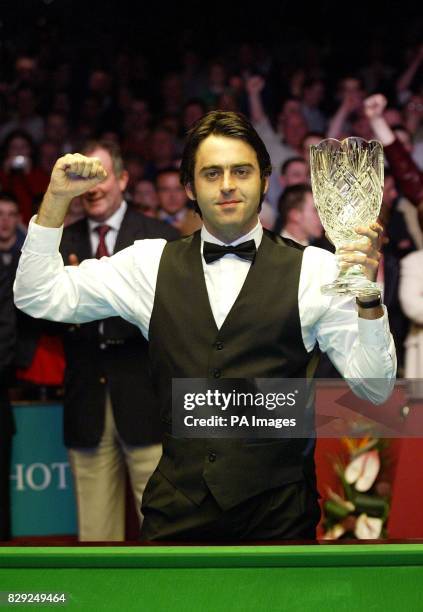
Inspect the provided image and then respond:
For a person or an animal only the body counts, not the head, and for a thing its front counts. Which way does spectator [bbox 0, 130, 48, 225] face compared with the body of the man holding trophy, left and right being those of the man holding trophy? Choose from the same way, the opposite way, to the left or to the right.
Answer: the same way

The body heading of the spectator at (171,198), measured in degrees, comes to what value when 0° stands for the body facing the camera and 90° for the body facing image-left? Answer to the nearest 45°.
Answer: approximately 0°

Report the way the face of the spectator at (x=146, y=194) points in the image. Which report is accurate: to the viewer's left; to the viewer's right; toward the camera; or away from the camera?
toward the camera

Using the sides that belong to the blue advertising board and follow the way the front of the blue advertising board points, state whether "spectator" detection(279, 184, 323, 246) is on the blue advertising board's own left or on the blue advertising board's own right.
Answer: on the blue advertising board's own left

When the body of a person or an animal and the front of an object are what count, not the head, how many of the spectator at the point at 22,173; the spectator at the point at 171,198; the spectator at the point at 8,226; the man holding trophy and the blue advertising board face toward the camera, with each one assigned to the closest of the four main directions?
5

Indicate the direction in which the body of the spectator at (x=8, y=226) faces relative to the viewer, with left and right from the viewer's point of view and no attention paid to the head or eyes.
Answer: facing the viewer

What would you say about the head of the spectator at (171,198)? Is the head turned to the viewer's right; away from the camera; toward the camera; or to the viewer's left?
toward the camera

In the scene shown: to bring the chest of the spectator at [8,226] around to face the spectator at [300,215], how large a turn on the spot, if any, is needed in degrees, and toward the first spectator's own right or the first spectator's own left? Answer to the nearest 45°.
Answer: approximately 90° to the first spectator's own left

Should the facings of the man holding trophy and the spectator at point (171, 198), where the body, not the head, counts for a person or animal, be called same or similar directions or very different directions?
same or similar directions

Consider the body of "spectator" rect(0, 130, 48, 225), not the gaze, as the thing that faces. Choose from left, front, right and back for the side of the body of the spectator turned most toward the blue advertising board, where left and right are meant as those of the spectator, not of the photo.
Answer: front

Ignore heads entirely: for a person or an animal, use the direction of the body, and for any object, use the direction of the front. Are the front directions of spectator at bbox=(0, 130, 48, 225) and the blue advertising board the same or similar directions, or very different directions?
same or similar directions

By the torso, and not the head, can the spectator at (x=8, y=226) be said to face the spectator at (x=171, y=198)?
no

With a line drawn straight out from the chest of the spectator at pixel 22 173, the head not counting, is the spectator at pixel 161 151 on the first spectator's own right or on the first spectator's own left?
on the first spectator's own left

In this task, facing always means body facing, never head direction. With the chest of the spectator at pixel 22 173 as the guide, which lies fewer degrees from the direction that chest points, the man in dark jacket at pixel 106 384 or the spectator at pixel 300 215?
the man in dark jacket

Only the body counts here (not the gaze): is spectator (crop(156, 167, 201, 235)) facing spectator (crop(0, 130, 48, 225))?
no

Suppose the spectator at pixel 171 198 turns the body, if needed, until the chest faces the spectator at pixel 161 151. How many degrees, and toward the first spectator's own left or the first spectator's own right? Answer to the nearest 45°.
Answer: approximately 180°

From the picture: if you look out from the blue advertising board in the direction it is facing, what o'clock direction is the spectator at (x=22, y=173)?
The spectator is roughly at 6 o'clock from the blue advertising board.

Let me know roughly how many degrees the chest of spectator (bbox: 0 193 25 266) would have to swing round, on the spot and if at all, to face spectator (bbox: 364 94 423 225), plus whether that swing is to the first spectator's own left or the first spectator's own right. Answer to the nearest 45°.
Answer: approximately 90° to the first spectator's own left

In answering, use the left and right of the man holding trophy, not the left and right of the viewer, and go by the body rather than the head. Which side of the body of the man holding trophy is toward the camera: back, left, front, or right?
front
